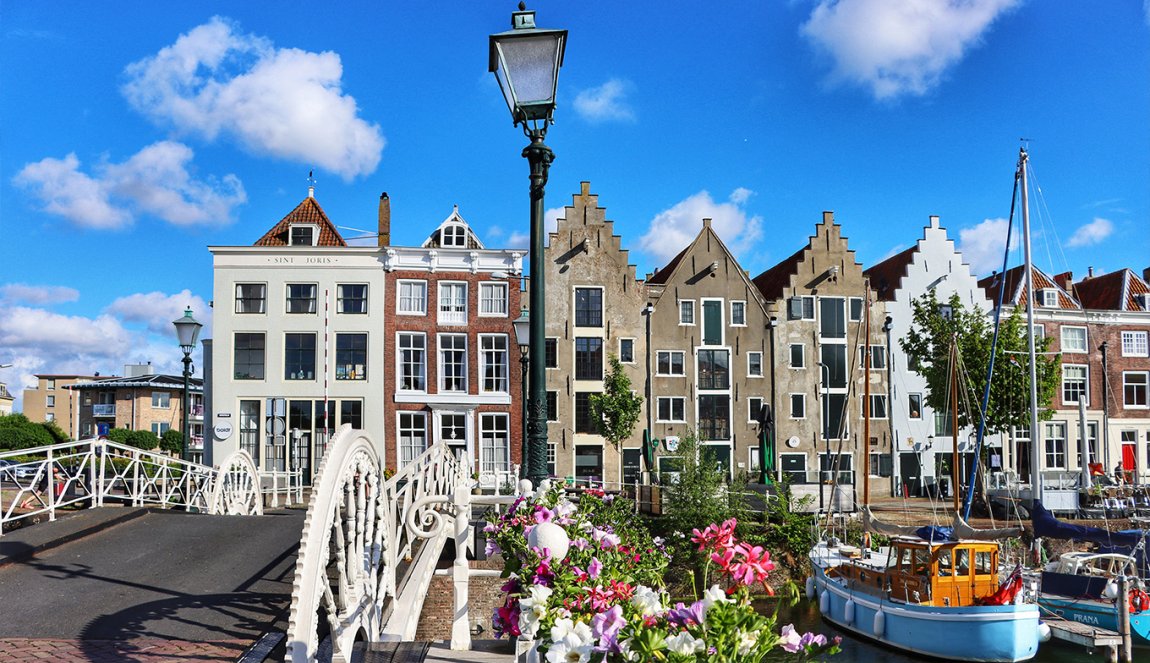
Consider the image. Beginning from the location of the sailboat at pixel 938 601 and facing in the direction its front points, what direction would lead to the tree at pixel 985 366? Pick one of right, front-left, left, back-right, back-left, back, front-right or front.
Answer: front-right

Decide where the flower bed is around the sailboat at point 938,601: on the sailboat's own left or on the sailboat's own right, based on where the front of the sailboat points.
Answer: on the sailboat's own left

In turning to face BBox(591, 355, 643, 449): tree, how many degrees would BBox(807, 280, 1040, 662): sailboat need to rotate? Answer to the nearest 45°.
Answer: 0° — it already faces it

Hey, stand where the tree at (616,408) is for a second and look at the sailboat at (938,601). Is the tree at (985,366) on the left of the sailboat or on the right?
left

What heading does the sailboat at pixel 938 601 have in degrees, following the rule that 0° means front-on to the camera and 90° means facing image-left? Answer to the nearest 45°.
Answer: approximately 135°

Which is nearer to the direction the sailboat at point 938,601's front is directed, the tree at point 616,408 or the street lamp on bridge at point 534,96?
the tree

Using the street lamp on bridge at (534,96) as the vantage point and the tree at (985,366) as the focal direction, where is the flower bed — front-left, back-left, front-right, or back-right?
back-right
